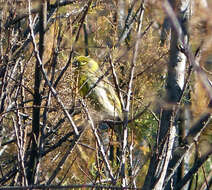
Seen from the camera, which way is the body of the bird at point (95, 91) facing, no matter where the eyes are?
to the viewer's left
